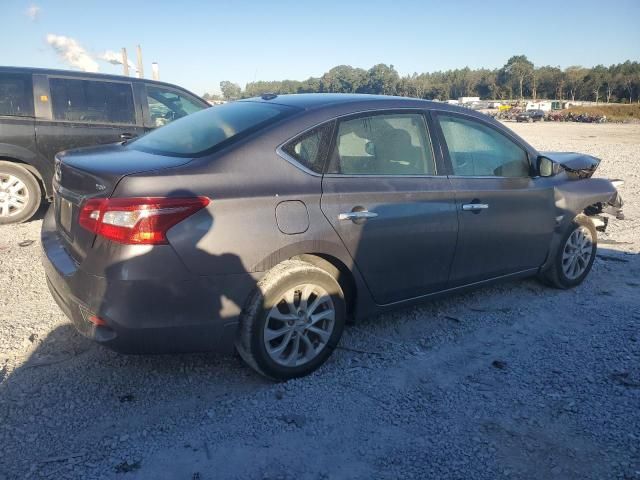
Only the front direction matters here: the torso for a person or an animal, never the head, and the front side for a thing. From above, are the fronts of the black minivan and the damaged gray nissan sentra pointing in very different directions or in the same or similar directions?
same or similar directions

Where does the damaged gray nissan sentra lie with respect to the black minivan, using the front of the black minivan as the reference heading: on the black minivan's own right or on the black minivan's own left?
on the black minivan's own right

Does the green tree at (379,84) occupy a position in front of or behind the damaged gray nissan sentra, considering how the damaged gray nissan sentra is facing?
in front

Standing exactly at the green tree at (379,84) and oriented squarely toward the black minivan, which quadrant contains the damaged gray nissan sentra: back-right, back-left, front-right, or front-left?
front-left

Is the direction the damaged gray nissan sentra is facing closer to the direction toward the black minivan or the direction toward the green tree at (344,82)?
the green tree

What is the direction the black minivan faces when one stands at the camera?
facing to the right of the viewer

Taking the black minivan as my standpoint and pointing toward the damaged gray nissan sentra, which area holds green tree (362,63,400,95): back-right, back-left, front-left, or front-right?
back-left

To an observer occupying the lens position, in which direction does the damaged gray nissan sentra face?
facing away from the viewer and to the right of the viewer

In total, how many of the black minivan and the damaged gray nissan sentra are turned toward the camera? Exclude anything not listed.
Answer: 0
